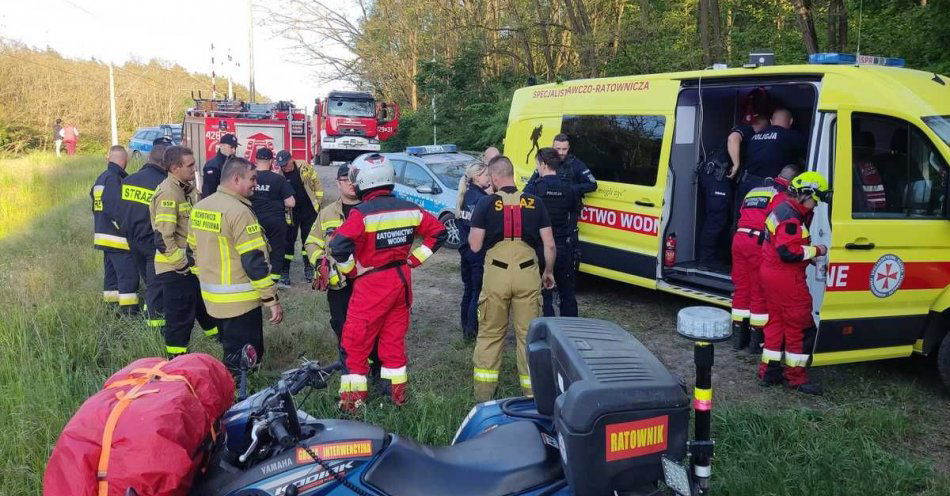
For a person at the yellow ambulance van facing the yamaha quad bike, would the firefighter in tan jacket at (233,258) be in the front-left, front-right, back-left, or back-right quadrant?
front-right

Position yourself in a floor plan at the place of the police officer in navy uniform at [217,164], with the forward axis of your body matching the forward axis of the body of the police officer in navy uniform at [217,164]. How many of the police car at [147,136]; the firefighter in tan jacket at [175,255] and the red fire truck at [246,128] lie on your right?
1

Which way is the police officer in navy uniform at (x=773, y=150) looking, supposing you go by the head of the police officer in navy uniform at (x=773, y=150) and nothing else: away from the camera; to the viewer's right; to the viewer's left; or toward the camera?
away from the camera

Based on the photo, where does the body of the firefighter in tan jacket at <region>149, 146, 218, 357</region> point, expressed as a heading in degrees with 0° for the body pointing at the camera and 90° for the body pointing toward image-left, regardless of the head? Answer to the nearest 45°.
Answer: approximately 270°

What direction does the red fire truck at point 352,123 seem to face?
toward the camera

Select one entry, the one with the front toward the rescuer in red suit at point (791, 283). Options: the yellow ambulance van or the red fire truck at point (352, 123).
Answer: the red fire truck

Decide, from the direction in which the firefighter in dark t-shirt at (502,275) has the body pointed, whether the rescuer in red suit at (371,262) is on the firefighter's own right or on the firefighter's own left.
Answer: on the firefighter's own left

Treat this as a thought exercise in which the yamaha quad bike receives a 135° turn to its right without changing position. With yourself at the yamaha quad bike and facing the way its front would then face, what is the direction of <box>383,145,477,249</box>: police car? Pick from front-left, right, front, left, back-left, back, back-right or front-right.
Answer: front-left

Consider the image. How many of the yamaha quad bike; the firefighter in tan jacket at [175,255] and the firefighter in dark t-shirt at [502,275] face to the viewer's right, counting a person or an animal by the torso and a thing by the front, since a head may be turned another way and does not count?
1
